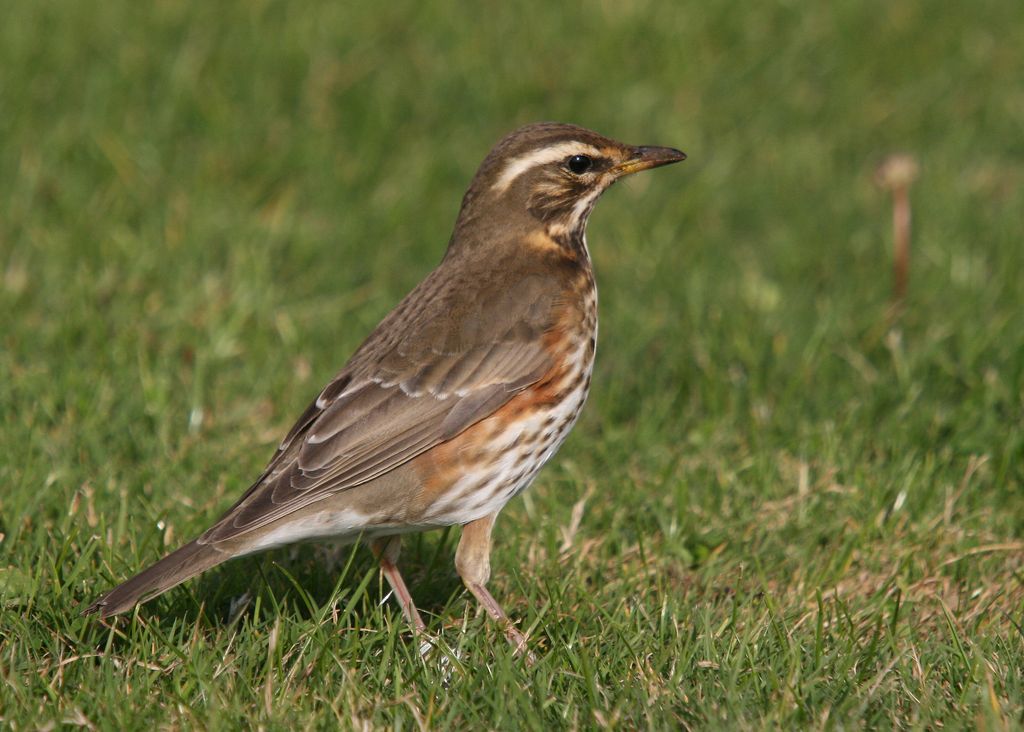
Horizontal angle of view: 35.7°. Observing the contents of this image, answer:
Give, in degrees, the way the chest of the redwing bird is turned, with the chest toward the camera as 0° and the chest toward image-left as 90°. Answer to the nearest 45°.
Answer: approximately 270°
